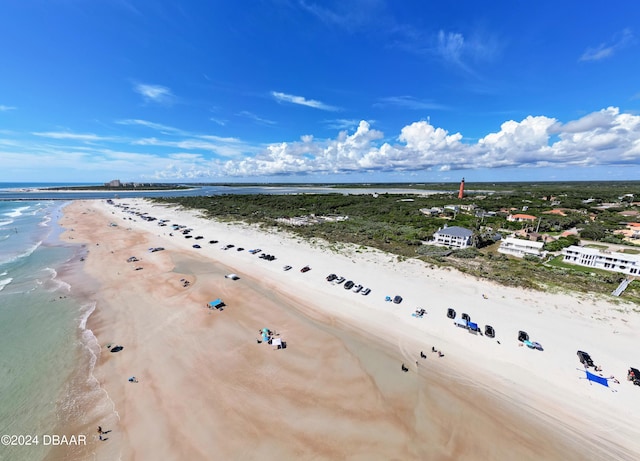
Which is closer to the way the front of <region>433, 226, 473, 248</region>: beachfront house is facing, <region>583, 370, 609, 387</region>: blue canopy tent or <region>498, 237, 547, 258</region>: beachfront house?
the blue canopy tent

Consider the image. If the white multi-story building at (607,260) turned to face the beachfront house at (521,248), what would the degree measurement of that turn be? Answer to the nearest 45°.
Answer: approximately 90° to its right

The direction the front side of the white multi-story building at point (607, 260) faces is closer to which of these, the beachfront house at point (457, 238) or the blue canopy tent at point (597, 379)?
the blue canopy tent

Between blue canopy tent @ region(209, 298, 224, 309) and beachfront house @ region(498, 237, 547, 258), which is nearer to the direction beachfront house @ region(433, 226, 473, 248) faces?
the blue canopy tent

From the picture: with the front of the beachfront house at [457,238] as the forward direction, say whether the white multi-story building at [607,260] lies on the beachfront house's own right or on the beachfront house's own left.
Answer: on the beachfront house's own left

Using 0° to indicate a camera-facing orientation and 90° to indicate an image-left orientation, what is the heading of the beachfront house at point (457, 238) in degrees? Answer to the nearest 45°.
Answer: approximately 45°

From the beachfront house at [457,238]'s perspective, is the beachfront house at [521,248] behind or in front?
behind
